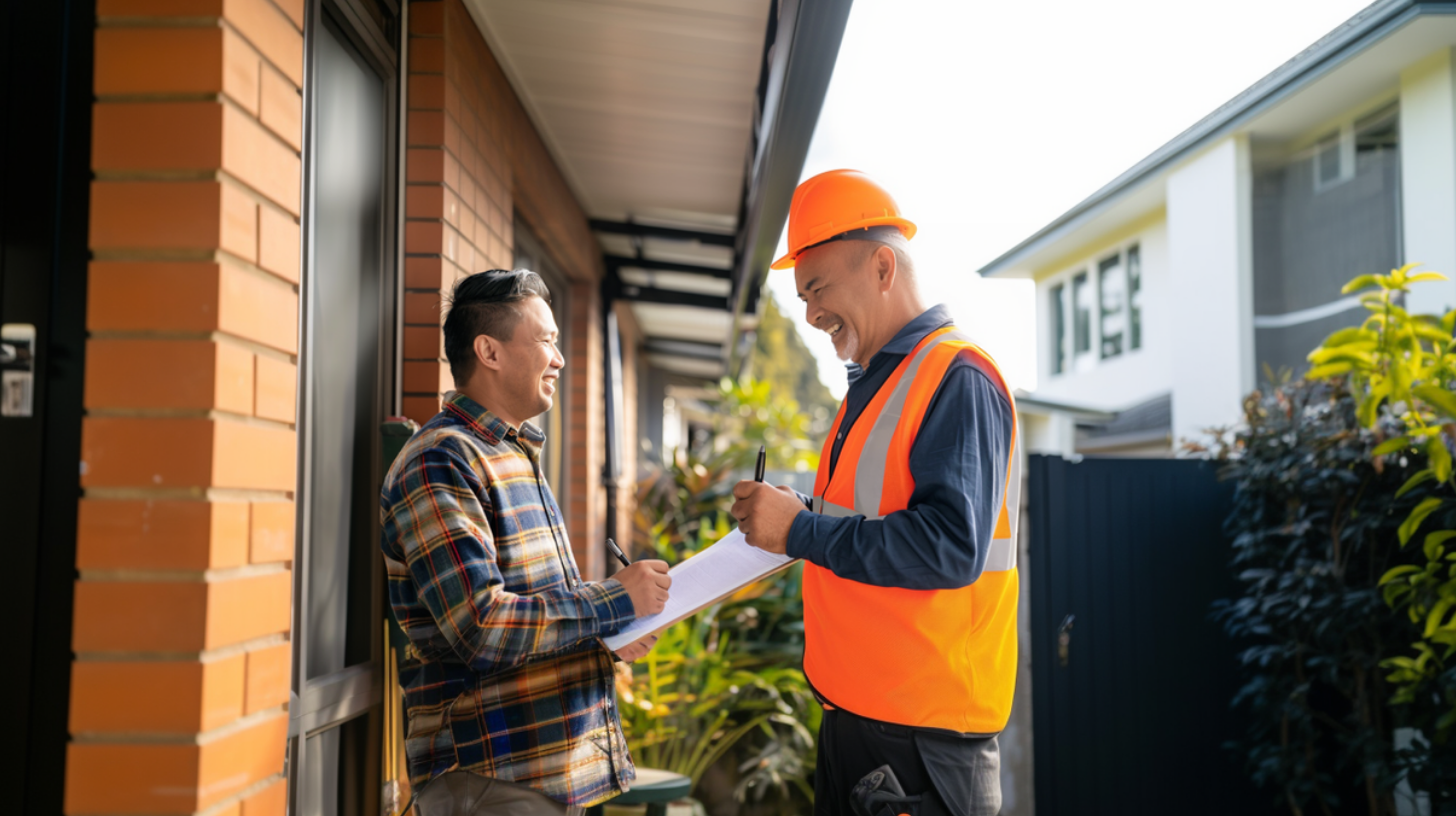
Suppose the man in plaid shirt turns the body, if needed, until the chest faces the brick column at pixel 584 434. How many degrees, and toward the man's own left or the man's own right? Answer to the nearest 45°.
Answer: approximately 90° to the man's own left

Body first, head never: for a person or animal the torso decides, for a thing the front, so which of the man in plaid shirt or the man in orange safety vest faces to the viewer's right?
the man in plaid shirt

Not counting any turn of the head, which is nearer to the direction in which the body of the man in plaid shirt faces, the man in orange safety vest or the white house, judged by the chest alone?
the man in orange safety vest

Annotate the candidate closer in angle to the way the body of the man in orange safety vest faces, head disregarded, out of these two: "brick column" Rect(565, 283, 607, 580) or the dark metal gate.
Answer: the brick column

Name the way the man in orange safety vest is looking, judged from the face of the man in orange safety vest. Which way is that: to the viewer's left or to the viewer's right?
to the viewer's left

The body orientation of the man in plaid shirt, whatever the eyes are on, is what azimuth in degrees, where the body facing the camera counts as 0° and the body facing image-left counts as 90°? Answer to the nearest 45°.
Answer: approximately 270°

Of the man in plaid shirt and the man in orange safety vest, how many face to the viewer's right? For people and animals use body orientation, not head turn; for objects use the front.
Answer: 1

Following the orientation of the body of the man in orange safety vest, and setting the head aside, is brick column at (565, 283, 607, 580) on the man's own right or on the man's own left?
on the man's own right

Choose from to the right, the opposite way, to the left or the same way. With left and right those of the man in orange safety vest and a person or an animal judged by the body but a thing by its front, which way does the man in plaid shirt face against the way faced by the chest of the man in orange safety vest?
the opposite way

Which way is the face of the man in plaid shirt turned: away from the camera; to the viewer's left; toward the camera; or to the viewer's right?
to the viewer's right

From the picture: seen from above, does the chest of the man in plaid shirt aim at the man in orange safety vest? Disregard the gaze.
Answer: yes

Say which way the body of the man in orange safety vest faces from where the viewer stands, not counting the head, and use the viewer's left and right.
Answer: facing to the left of the viewer
